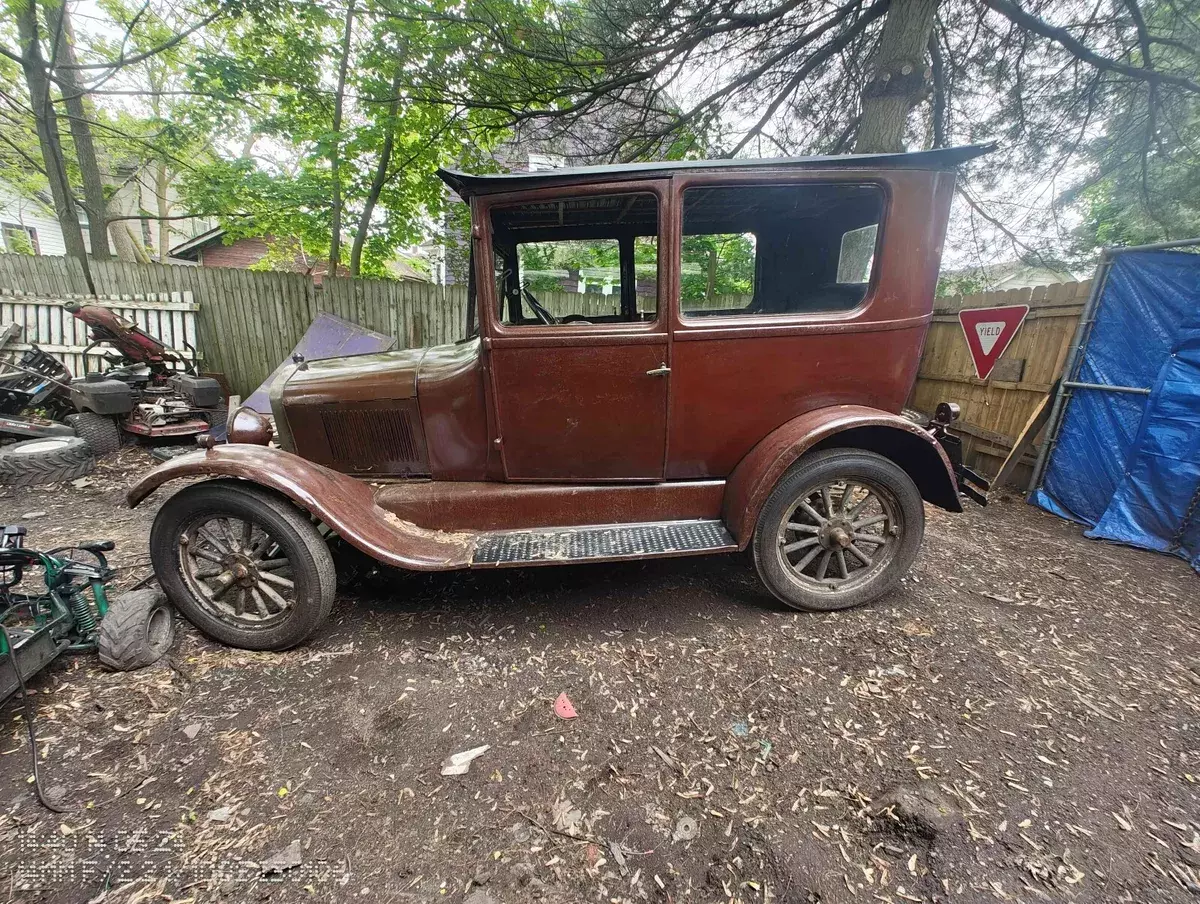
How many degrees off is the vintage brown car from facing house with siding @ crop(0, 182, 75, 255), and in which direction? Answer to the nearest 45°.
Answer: approximately 45° to its right

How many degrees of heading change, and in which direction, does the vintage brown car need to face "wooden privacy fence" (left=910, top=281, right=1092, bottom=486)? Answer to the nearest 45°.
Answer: approximately 135° to its right

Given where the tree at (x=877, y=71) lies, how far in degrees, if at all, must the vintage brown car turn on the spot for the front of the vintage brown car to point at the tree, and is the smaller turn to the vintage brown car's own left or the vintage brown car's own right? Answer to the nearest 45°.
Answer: approximately 135° to the vintage brown car's own right

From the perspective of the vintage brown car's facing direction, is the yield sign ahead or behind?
behind

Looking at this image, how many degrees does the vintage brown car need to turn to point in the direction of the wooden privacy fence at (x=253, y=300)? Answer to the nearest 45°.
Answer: approximately 45° to its right

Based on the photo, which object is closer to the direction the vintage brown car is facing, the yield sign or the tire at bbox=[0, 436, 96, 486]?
the tire

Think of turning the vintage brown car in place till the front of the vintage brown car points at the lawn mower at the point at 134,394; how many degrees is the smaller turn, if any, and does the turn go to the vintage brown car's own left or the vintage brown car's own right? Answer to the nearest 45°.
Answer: approximately 45° to the vintage brown car's own right

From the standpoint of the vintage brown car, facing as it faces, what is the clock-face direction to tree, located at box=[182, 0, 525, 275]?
The tree is roughly at 2 o'clock from the vintage brown car.

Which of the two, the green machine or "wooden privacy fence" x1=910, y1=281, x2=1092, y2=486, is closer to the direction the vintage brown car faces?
the green machine

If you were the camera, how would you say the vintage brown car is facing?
facing to the left of the viewer

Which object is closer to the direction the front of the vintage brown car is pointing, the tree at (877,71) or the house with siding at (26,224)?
the house with siding

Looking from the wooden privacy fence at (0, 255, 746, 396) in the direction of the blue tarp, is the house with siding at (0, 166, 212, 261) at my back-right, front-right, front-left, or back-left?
back-left
